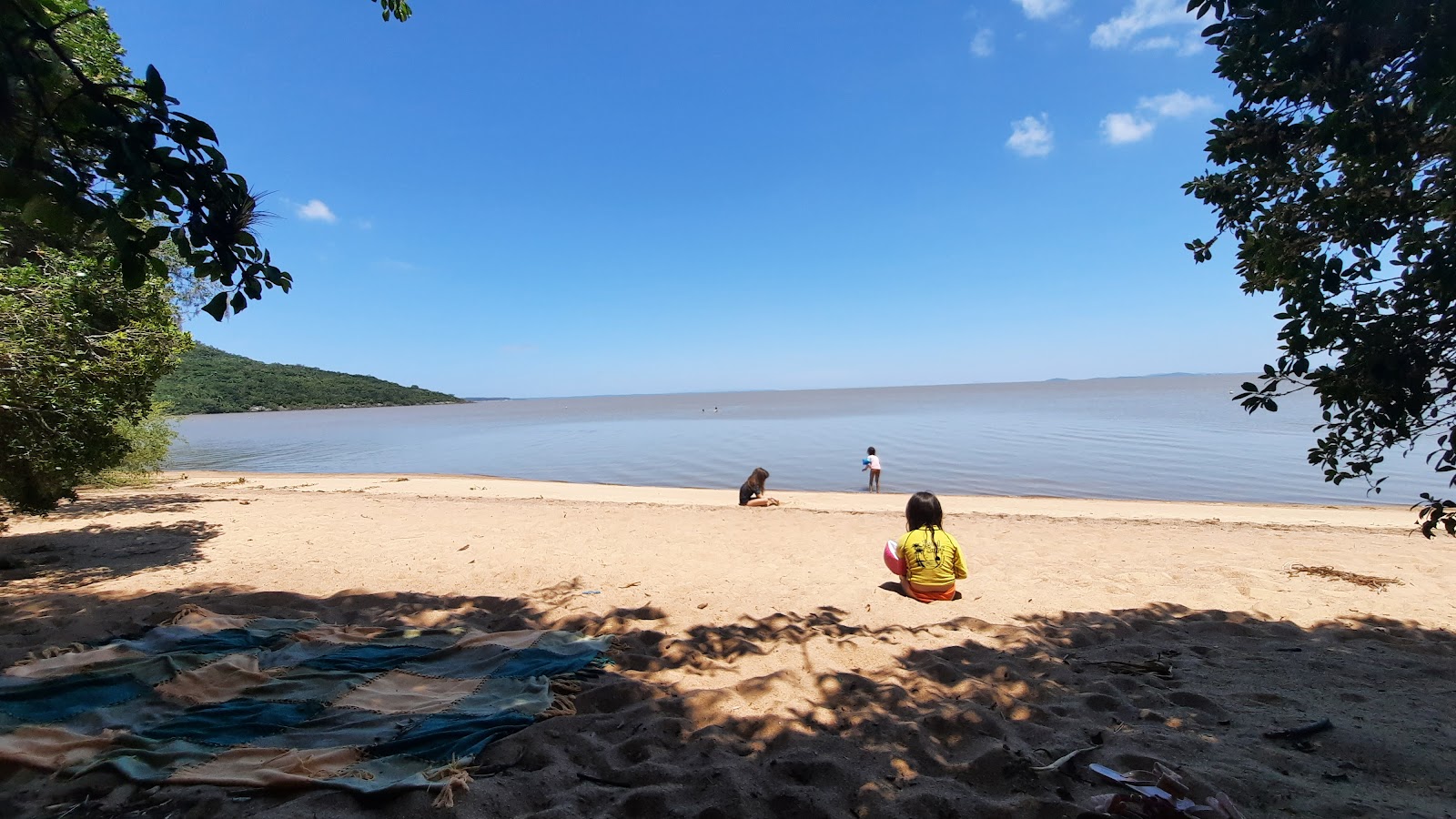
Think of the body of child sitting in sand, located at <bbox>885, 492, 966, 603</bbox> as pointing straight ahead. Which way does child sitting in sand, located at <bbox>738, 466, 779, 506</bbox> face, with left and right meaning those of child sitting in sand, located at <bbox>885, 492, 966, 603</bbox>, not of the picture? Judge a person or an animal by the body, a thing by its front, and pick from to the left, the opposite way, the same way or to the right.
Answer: to the right

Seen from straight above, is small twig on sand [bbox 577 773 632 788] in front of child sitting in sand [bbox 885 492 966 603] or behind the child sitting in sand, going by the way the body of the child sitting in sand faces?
behind

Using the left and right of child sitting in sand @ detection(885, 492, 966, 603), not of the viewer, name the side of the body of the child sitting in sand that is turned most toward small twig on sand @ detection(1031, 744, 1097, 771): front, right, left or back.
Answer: back

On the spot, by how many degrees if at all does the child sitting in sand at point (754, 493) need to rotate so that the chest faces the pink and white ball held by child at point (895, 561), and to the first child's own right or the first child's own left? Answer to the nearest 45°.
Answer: approximately 90° to the first child's own right

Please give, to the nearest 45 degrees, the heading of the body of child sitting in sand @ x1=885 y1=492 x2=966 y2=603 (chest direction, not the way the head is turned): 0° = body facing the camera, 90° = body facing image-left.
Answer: approximately 180°

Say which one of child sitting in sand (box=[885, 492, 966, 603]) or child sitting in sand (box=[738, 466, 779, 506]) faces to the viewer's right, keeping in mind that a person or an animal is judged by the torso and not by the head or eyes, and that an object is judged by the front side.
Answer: child sitting in sand (box=[738, 466, 779, 506])

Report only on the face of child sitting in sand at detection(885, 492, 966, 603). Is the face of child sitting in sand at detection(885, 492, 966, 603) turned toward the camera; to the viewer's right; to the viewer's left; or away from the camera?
away from the camera

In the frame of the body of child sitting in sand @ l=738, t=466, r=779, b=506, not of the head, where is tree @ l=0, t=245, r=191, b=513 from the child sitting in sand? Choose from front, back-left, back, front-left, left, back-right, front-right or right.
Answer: back-right

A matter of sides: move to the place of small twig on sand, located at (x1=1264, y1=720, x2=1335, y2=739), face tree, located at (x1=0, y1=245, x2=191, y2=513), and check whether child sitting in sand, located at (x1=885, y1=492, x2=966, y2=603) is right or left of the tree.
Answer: right

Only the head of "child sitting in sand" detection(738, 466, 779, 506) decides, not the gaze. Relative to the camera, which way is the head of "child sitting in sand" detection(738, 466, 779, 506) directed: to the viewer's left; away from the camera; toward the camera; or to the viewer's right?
to the viewer's right

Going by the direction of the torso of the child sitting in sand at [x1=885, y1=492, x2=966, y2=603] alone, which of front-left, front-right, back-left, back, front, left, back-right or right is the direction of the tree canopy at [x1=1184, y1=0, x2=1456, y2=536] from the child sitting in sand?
back-right

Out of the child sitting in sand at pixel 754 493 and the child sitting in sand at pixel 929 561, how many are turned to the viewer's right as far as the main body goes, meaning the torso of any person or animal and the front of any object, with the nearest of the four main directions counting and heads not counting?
1

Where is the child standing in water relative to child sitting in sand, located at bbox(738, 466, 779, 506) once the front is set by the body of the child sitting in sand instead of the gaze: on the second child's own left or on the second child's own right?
on the second child's own left

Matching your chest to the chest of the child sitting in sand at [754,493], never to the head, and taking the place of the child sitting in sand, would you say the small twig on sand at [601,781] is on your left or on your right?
on your right

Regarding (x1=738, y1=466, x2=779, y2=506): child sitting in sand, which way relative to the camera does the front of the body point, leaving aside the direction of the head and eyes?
to the viewer's right
